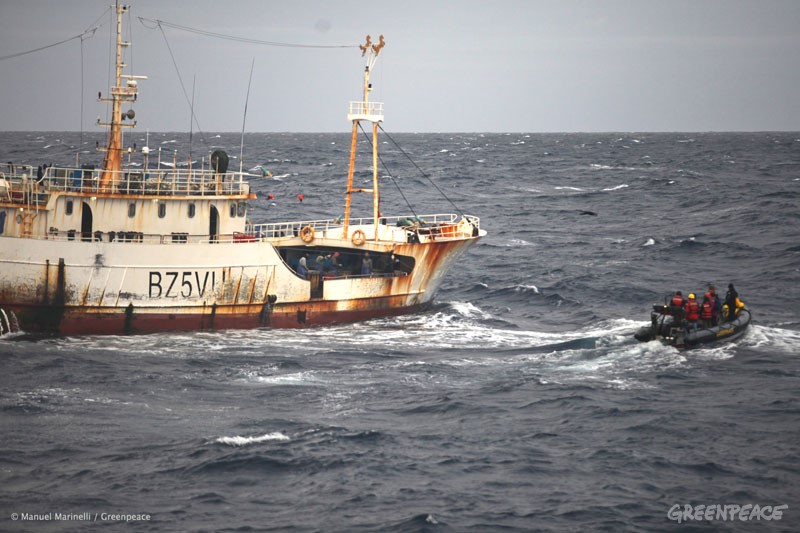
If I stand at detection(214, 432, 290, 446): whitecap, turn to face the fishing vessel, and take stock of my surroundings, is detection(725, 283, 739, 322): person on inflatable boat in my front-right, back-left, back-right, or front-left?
front-right

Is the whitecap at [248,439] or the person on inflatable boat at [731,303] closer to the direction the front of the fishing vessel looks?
the person on inflatable boat

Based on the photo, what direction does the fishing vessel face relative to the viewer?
to the viewer's right

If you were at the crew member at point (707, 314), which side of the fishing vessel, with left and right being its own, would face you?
front

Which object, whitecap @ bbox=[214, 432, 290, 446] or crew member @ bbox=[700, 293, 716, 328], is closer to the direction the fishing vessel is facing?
the crew member

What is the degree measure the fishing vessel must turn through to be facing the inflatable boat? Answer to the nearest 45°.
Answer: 0° — it already faces it

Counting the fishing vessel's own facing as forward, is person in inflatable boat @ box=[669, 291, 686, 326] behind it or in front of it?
in front

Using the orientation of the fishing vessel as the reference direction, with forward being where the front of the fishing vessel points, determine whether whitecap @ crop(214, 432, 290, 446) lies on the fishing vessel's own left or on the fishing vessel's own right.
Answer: on the fishing vessel's own right

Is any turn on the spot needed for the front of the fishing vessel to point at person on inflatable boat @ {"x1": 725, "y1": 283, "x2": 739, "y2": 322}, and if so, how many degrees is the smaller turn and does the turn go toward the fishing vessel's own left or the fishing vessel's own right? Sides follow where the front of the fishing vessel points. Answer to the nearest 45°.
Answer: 0° — it already faces them
